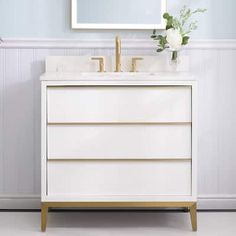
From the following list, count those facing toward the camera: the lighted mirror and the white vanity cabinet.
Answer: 2

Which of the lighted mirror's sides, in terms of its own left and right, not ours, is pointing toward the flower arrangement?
left

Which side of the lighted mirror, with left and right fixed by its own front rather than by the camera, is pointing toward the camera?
front

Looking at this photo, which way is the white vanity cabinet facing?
toward the camera
